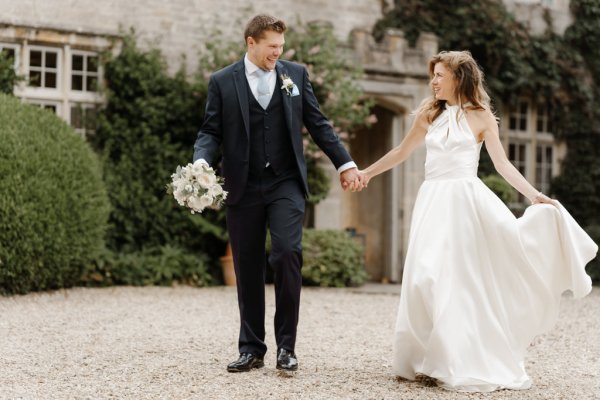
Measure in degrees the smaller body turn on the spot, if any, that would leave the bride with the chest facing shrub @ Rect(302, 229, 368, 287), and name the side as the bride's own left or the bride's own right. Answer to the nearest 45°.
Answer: approximately 135° to the bride's own right

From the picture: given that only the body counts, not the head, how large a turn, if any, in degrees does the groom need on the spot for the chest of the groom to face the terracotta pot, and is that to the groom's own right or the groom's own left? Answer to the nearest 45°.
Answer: approximately 180°

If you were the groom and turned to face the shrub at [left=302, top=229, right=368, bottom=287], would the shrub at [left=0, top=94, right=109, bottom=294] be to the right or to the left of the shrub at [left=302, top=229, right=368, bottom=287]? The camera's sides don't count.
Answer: left

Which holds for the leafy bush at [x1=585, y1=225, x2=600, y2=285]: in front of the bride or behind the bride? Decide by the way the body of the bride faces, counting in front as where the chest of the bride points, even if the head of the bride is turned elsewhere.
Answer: behind

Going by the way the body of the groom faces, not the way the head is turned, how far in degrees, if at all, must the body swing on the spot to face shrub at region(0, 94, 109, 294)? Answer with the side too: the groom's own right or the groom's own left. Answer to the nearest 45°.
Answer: approximately 135° to the groom's own right

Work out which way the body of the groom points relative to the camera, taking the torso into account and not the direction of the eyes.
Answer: toward the camera

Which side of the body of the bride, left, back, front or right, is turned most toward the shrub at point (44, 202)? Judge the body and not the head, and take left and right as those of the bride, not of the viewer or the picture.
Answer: right

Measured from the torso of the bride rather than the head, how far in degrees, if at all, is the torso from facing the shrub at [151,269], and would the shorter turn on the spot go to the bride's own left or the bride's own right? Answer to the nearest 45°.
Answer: approximately 90° to the bride's own right

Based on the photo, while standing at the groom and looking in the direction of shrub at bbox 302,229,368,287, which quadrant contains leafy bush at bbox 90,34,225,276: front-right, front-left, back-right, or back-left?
front-left

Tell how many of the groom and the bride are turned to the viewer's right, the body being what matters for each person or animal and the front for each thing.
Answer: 0

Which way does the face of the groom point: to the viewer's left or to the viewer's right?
to the viewer's right
